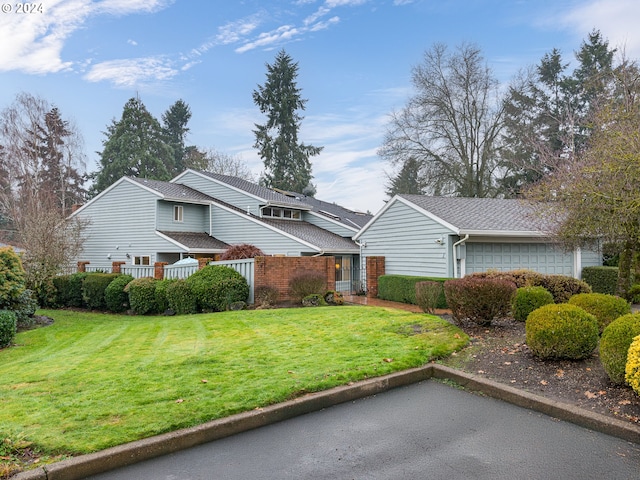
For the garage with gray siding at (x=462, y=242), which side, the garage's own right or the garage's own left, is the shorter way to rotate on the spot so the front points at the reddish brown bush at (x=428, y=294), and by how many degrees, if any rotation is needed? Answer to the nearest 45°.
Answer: approximately 45° to the garage's own right

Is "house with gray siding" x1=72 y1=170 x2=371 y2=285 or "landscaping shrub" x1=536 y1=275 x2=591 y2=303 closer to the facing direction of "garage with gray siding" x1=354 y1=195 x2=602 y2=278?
the landscaping shrub

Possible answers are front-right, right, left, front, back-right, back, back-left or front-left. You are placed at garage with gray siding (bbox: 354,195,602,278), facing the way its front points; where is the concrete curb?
front-right

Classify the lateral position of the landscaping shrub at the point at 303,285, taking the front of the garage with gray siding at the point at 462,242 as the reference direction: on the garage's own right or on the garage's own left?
on the garage's own right

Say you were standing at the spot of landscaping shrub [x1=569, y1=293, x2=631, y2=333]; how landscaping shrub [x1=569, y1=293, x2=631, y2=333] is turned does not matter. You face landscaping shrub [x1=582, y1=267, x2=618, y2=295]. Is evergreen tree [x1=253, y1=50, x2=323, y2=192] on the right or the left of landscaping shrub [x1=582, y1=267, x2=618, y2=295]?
left

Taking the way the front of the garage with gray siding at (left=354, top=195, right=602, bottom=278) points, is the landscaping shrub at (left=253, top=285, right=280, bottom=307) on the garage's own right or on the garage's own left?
on the garage's own right

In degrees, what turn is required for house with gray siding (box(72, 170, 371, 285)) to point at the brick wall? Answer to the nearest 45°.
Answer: approximately 45° to its right

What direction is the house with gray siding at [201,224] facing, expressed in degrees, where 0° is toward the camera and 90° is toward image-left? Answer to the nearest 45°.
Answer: approximately 315°
